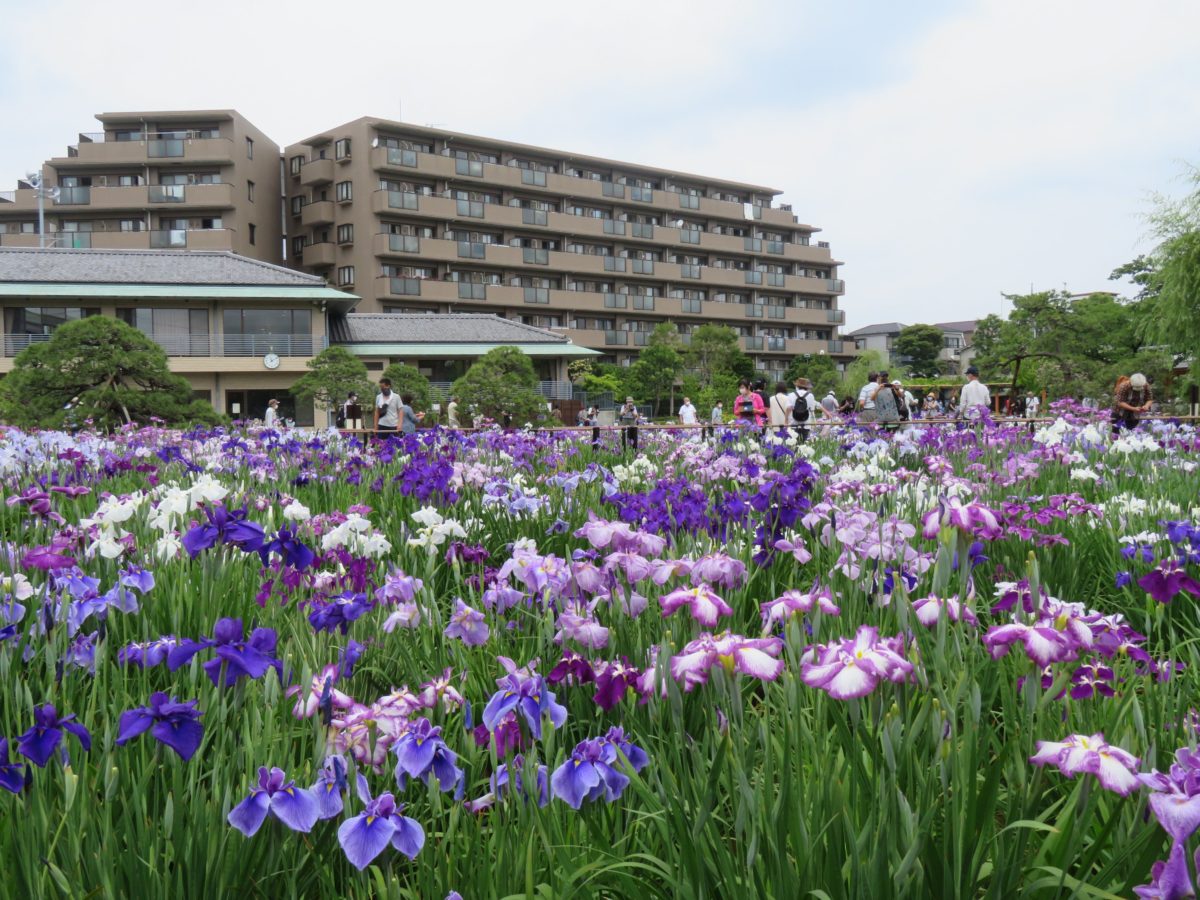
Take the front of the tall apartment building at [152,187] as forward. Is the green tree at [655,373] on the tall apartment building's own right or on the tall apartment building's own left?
on the tall apartment building's own left

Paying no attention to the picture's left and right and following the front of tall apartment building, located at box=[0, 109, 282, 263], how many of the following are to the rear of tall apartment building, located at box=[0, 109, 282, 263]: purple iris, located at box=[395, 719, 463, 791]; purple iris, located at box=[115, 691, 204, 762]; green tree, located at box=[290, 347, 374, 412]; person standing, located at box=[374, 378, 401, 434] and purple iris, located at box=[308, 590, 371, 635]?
0

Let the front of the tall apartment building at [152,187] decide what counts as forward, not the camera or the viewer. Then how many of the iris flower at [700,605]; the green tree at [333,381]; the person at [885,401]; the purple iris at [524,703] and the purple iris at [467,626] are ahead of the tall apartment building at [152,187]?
5

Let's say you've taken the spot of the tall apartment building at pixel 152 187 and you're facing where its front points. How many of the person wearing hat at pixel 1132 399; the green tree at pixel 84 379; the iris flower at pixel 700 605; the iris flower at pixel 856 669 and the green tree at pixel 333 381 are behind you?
0

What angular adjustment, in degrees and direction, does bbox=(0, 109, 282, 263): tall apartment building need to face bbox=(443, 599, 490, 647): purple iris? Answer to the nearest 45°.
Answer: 0° — it already faces it

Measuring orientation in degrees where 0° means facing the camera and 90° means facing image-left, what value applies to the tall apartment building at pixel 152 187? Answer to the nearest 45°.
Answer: approximately 0°

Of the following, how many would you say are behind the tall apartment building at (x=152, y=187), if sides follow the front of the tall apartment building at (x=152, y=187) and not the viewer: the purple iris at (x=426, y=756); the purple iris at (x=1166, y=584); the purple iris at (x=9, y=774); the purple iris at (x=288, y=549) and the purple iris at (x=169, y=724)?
0

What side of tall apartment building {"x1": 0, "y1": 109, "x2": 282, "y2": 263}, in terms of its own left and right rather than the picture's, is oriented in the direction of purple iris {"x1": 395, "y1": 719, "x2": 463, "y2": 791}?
front

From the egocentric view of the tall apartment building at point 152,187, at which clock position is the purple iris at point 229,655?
The purple iris is roughly at 12 o'clock from the tall apartment building.

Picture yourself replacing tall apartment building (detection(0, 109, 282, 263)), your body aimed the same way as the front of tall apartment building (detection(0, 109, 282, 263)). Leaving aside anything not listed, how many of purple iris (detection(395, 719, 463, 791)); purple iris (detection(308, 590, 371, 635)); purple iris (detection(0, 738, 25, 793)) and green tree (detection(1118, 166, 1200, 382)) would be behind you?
0

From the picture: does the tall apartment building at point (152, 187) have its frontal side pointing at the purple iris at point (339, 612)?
yes

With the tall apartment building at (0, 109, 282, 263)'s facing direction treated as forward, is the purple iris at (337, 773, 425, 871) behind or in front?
in front

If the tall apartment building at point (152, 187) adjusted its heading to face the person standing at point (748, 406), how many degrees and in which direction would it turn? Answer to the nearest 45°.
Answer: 0° — it already faces them

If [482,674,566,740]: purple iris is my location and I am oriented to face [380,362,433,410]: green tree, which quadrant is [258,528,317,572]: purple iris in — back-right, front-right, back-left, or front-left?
front-left

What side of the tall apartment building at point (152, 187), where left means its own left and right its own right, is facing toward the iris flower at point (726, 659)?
front

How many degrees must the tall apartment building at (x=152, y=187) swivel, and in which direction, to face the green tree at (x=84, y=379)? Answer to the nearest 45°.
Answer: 0° — it already faces it

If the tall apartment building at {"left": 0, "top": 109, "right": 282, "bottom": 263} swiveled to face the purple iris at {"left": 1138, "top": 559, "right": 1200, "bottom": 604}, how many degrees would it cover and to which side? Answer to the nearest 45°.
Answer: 0° — it already faces it

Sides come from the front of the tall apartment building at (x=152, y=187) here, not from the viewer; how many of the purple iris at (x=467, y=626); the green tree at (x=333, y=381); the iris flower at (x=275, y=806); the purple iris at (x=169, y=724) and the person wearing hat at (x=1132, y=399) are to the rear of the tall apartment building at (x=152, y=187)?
0

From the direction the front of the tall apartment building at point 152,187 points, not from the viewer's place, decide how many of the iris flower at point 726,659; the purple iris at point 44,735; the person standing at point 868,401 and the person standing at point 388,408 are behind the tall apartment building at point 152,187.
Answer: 0
